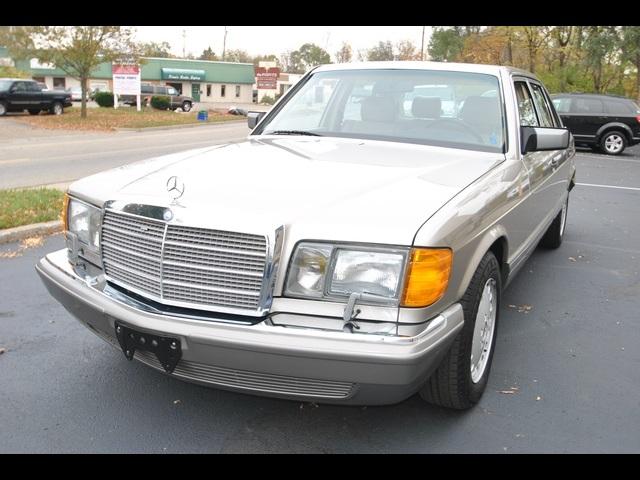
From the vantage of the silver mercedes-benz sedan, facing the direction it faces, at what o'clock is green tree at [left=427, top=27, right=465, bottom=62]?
The green tree is roughly at 5 o'clock from the silver mercedes-benz sedan.

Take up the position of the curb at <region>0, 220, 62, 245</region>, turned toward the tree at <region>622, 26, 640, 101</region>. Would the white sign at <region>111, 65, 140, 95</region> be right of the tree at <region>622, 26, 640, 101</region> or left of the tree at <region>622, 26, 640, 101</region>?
left

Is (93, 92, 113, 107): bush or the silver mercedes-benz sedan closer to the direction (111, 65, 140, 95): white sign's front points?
the silver mercedes-benz sedan

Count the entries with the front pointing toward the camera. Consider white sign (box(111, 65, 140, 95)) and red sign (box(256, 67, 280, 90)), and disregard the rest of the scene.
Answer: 2

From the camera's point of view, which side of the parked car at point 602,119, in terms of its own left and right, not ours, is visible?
left

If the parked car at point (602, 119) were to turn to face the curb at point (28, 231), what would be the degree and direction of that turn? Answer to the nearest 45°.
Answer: approximately 90° to its left

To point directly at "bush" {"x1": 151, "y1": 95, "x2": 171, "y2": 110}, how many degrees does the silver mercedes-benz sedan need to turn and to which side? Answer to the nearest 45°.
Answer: approximately 135° to its right

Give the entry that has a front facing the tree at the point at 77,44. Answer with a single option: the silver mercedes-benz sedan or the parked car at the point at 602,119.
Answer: the parked car

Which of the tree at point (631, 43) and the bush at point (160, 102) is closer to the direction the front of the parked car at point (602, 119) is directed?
the bush

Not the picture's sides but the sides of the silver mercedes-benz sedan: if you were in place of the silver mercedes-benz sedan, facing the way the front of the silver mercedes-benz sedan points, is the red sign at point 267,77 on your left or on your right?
on your right

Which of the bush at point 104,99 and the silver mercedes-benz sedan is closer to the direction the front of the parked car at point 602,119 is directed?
the bush

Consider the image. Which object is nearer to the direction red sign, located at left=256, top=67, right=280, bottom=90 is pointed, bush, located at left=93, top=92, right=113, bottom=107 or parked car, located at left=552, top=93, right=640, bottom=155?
the parked car
